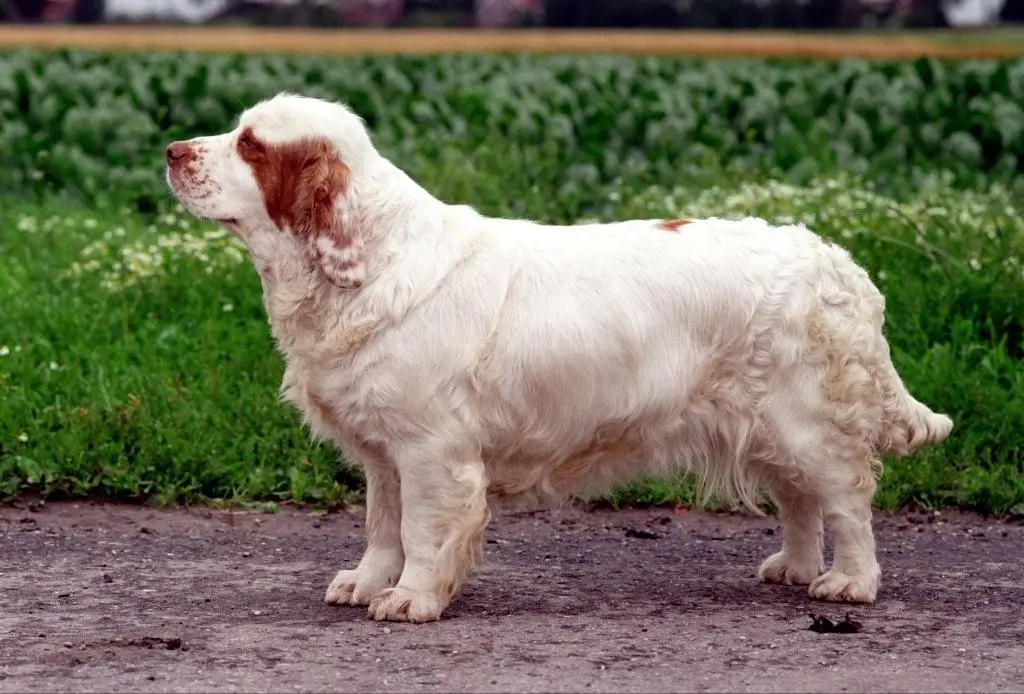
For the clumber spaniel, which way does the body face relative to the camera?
to the viewer's left
